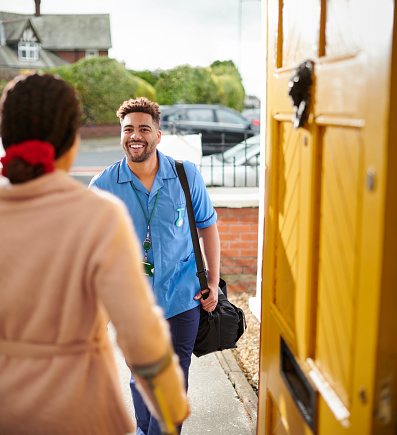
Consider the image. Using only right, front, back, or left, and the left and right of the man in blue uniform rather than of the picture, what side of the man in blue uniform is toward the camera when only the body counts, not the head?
front

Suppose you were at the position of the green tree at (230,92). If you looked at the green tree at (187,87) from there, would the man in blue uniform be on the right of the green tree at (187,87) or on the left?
left

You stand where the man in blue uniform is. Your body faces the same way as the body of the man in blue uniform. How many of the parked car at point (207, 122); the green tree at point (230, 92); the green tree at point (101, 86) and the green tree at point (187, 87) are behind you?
4

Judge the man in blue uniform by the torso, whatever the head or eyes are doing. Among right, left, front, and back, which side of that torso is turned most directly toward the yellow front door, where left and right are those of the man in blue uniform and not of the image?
front

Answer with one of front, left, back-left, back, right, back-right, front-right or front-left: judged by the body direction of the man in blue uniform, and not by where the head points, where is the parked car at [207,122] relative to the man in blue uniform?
back
